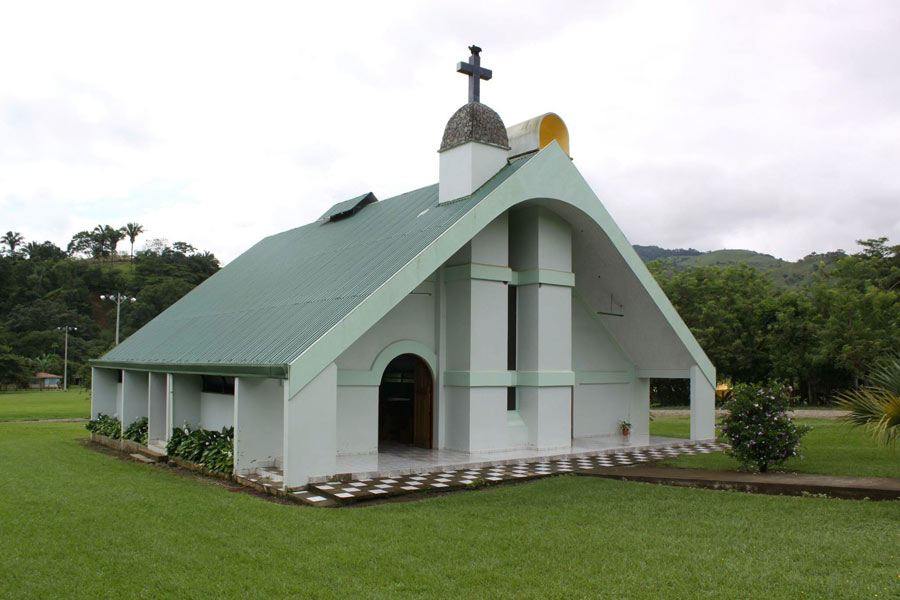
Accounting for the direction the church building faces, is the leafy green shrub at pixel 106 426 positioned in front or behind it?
behind

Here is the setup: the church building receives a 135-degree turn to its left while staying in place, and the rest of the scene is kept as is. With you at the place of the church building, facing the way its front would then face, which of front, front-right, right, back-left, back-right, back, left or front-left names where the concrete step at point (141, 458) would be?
left

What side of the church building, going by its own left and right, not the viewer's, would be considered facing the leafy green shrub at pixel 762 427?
front

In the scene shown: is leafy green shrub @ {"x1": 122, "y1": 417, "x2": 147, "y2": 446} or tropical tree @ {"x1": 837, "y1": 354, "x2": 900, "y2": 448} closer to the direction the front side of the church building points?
the tropical tree

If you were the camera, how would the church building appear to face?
facing the viewer and to the right of the viewer
